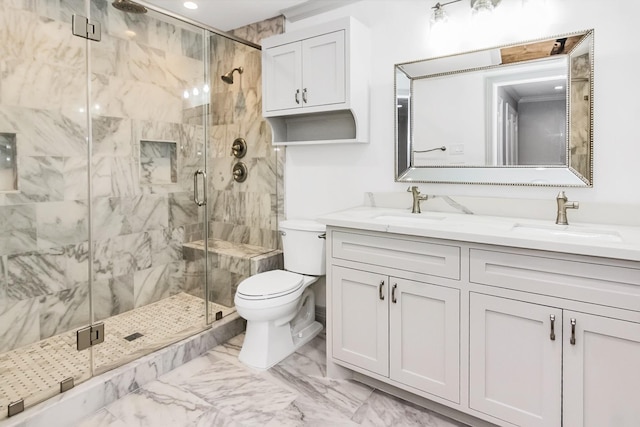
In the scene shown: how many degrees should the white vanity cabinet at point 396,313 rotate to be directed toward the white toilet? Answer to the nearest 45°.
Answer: approximately 90° to its right

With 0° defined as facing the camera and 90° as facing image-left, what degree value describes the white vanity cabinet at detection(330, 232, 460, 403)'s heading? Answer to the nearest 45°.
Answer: approximately 45°

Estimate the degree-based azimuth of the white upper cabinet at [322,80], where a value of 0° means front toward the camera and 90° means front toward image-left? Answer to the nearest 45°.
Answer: approximately 45°

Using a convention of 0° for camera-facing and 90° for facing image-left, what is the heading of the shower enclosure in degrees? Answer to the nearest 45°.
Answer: approximately 315°
